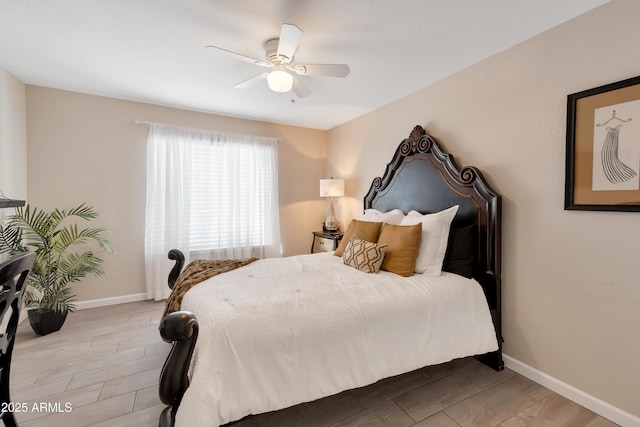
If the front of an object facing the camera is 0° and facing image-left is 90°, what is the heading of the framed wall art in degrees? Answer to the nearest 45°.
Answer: approximately 45°

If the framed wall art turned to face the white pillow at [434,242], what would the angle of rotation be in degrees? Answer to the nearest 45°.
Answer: approximately 45° to its right

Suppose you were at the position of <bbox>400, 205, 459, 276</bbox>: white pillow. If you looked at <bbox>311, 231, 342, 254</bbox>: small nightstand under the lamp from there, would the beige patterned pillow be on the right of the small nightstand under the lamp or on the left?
left

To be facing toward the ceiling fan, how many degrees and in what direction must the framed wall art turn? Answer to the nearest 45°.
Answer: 0° — it already faces it
